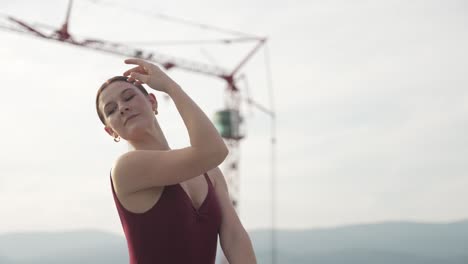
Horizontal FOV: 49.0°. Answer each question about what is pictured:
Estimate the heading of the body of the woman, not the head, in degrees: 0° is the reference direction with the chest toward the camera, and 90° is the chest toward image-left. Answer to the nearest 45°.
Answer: approximately 315°
